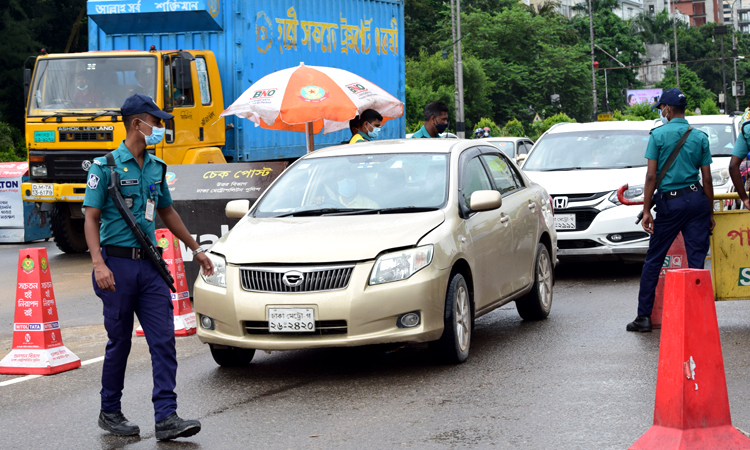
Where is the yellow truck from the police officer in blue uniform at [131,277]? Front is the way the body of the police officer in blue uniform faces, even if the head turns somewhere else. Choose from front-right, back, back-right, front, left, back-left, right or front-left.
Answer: back-left

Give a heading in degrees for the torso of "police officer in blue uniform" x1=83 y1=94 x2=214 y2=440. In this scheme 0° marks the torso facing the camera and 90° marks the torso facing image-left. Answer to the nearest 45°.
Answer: approximately 315°

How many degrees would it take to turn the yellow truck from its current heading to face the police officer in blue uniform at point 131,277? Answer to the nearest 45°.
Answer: approximately 45° to its left

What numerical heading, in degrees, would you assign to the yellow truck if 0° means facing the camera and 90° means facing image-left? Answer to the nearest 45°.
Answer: approximately 45°

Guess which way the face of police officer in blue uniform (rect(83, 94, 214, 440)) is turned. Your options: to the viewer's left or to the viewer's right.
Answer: to the viewer's right

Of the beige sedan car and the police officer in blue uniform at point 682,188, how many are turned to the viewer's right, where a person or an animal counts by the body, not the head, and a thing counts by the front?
0

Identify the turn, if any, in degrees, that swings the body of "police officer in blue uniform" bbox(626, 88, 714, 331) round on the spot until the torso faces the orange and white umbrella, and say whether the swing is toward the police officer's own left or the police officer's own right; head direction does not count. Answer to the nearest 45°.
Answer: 0° — they already face it
